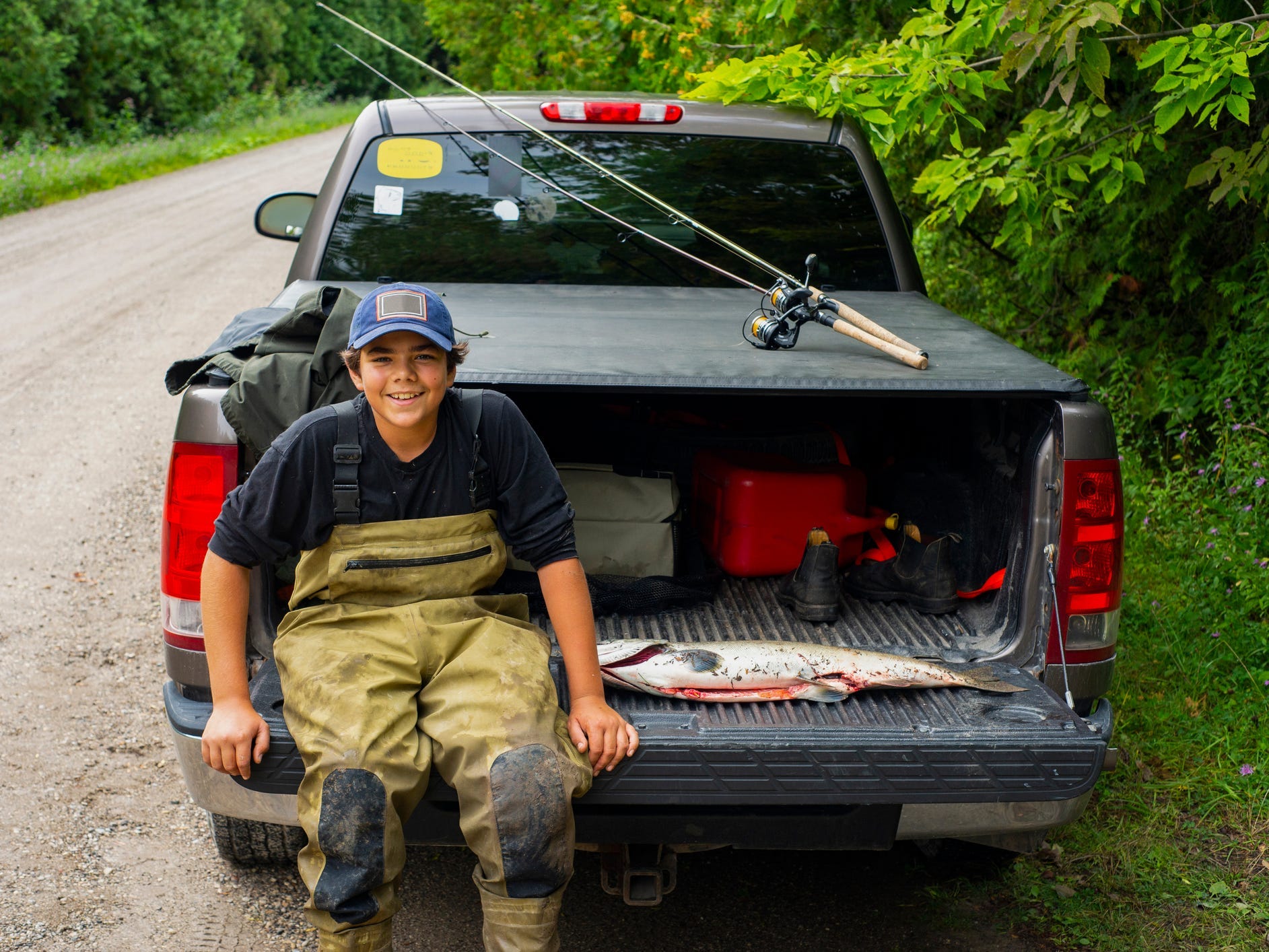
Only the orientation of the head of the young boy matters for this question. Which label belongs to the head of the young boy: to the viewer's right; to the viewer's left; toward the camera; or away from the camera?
toward the camera

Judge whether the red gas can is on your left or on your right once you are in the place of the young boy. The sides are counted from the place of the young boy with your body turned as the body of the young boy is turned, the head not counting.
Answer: on your left

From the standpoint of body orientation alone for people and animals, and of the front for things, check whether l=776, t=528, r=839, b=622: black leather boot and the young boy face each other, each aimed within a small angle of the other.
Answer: no

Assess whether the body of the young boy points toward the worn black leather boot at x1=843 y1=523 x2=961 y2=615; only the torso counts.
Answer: no

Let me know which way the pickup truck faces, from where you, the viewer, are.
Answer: facing away from the viewer

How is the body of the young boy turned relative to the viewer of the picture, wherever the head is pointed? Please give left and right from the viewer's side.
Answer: facing the viewer

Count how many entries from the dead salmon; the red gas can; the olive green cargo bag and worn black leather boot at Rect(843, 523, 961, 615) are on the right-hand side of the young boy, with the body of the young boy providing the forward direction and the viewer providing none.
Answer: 0

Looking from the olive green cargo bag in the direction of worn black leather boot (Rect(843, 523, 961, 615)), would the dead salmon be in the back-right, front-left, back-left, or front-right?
front-right

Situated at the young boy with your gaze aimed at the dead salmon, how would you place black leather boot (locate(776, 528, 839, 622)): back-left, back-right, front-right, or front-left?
front-left

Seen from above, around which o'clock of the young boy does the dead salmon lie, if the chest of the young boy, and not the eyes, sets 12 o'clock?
The dead salmon is roughly at 9 o'clock from the young boy.
